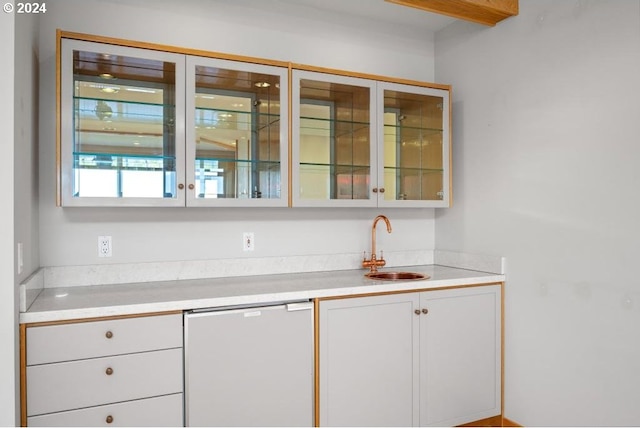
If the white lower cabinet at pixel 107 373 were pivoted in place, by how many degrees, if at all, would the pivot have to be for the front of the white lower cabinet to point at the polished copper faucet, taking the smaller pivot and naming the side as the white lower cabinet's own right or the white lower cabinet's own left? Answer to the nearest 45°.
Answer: approximately 90° to the white lower cabinet's own left

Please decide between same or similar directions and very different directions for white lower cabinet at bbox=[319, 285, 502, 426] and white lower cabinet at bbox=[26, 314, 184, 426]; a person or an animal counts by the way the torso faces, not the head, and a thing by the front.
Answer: same or similar directions

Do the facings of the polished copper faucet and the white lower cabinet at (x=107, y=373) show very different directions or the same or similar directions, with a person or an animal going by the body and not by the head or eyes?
same or similar directions

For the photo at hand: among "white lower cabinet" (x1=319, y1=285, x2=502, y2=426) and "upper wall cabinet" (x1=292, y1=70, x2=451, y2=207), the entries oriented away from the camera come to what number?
0

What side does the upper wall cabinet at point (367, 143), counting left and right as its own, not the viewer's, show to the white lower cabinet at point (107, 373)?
right

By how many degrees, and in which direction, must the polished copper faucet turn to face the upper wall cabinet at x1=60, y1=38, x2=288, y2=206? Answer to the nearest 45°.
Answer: approximately 90° to its right

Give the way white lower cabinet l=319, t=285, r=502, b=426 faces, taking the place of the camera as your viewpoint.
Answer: facing the viewer and to the right of the viewer

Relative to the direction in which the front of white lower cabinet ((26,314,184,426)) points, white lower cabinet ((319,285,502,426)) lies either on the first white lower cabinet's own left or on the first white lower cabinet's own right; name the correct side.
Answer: on the first white lower cabinet's own left

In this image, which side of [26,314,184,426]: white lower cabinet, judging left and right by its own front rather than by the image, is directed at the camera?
front

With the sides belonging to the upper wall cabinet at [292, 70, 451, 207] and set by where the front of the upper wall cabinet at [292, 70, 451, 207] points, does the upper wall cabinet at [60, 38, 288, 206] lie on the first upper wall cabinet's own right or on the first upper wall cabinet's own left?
on the first upper wall cabinet's own right

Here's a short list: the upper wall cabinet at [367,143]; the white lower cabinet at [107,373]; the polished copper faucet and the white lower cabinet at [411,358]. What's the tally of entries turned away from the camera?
0

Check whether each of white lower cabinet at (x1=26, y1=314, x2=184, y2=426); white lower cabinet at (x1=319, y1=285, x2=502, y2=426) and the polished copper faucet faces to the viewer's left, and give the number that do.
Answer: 0

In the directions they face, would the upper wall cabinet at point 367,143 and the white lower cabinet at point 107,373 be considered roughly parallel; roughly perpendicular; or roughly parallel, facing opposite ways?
roughly parallel
